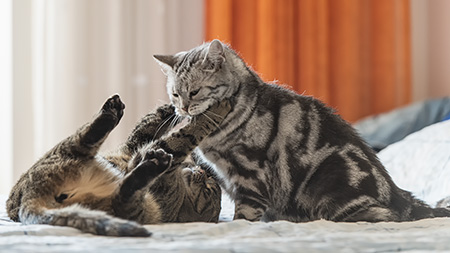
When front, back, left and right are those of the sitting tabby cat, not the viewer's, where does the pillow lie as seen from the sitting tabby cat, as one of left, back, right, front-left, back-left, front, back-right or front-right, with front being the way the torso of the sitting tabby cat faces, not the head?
back-right

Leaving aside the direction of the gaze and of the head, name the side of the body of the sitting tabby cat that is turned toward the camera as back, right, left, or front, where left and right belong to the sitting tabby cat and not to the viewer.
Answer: left

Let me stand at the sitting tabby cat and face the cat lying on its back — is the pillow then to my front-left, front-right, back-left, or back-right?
back-right
